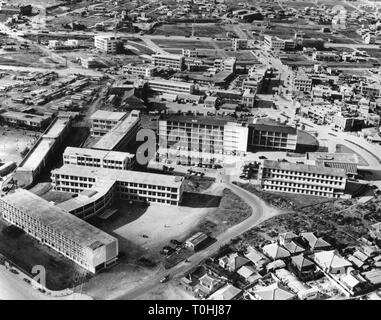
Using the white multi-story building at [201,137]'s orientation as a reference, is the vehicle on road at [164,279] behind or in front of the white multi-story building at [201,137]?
in front

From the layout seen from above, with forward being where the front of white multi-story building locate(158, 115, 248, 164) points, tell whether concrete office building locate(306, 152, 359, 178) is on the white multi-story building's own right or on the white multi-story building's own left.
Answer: on the white multi-story building's own left

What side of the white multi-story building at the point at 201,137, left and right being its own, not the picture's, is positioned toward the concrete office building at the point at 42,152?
right

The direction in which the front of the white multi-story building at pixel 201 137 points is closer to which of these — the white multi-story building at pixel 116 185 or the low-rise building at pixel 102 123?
the white multi-story building

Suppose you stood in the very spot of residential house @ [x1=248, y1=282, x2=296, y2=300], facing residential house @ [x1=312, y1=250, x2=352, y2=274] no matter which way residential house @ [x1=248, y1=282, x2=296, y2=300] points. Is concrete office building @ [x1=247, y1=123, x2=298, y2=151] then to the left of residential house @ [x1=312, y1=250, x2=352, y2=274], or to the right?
left

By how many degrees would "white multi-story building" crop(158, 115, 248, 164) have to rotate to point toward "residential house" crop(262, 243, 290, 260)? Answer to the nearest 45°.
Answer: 0° — it already faces it

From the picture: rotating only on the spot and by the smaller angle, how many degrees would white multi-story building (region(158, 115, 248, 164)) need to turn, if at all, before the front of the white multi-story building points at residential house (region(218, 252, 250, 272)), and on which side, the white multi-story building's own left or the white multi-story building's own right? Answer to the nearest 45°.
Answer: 0° — it already faces it

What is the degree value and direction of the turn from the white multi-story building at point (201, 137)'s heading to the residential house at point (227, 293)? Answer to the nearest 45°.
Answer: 0° — it already faces it

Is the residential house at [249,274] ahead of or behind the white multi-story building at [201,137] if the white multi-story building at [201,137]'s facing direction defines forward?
ahead

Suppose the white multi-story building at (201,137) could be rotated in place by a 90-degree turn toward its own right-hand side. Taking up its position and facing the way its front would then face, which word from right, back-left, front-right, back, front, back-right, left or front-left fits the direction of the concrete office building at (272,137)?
back

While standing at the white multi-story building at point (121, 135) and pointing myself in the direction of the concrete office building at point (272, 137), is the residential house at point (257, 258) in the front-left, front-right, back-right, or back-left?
front-right

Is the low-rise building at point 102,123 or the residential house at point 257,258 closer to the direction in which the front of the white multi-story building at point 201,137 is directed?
the residential house

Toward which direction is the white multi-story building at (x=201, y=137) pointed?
toward the camera

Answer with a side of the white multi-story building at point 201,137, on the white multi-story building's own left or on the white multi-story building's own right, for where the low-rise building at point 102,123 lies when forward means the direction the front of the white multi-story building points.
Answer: on the white multi-story building's own right

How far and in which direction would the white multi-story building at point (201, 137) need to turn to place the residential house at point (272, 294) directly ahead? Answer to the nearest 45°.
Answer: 0° — it already faces it
